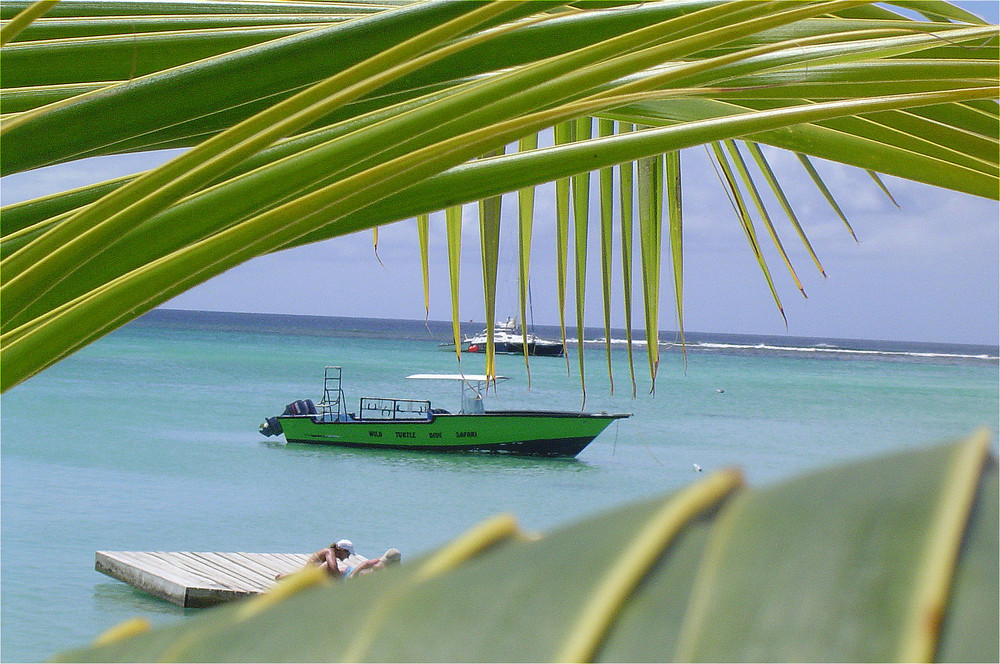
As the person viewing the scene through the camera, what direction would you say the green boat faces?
facing to the right of the viewer

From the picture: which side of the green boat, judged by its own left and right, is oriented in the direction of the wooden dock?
right
